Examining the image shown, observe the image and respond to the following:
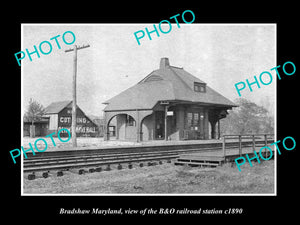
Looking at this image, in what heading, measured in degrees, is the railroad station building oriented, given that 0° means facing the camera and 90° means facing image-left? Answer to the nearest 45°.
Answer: approximately 315°

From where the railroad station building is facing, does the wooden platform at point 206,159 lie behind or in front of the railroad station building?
in front

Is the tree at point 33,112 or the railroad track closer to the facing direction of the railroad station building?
the railroad track

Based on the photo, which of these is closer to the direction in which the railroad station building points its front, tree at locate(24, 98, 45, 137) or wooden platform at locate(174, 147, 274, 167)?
the wooden platform
